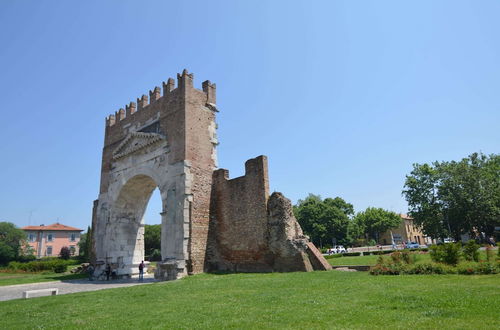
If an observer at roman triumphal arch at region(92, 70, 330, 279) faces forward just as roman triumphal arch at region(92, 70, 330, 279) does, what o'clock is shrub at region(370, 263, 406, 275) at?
The shrub is roughly at 9 o'clock from the roman triumphal arch.

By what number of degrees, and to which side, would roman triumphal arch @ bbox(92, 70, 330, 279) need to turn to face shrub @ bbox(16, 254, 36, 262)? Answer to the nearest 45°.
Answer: approximately 90° to its right

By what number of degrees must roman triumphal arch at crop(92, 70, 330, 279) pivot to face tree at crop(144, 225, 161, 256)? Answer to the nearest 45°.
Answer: approximately 135° to its right

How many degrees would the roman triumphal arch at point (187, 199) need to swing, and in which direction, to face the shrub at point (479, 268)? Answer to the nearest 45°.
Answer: approximately 90° to its left

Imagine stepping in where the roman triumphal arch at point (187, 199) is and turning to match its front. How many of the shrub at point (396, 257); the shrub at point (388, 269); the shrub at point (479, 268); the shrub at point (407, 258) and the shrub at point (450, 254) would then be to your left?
5

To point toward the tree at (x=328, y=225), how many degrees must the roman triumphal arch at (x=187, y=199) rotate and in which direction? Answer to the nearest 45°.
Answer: approximately 180°

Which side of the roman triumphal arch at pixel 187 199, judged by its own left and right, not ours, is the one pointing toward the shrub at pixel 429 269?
left

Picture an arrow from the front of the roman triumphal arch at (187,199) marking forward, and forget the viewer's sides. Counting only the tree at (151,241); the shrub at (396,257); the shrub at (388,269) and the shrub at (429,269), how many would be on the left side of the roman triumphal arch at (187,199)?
3

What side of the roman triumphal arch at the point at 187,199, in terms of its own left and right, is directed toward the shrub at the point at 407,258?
left

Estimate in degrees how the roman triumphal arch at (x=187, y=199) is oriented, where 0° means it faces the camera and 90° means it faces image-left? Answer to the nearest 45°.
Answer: approximately 45°

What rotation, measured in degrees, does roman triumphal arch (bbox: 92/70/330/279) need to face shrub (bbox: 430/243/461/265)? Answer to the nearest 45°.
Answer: approximately 90° to its left

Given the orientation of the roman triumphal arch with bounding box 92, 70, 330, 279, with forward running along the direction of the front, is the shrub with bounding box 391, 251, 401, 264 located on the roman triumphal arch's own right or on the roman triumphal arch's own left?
on the roman triumphal arch's own left
